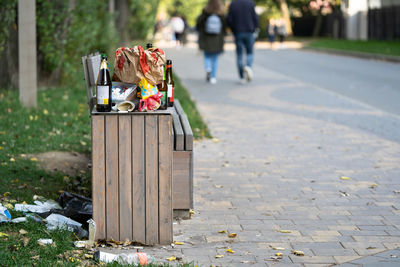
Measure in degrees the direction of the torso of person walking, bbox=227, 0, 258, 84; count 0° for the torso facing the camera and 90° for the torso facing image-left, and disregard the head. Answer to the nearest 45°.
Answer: approximately 180°

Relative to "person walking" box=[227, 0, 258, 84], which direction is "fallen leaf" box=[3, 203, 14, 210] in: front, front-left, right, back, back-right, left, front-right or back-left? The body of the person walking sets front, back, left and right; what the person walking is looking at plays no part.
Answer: back

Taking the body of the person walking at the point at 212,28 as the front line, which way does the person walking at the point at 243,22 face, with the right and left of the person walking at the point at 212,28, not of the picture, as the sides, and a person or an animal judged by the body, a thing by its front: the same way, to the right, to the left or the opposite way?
the same way

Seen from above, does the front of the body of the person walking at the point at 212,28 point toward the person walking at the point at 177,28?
yes

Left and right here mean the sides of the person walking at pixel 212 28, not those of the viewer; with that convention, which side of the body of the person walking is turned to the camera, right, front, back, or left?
back

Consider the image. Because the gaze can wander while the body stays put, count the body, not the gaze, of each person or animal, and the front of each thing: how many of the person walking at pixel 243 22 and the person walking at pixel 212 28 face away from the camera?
2

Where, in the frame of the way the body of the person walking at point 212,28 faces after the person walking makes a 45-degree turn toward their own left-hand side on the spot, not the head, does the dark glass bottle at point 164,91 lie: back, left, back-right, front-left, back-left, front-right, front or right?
back-left

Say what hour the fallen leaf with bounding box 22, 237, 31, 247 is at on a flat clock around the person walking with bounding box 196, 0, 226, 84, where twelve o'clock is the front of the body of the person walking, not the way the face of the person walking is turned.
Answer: The fallen leaf is roughly at 6 o'clock from the person walking.
